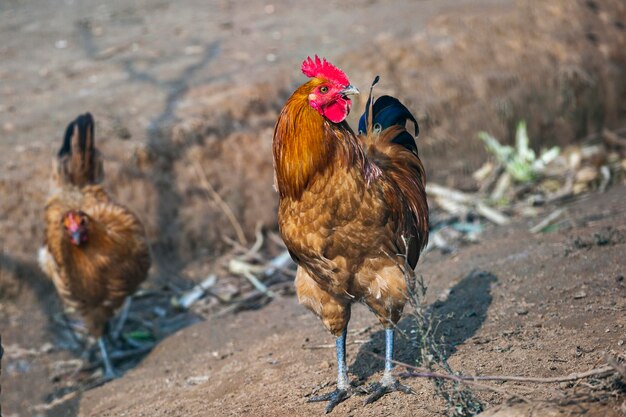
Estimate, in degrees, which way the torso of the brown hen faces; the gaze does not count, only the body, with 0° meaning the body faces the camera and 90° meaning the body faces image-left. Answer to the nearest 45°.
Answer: approximately 0°

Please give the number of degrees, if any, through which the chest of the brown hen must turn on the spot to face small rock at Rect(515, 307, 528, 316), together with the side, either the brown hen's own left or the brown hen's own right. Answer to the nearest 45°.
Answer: approximately 45° to the brown hen's own left

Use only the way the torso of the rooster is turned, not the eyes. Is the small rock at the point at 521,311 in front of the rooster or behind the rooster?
behind

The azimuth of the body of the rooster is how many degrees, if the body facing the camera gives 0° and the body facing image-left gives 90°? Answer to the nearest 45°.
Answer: approximately 45°

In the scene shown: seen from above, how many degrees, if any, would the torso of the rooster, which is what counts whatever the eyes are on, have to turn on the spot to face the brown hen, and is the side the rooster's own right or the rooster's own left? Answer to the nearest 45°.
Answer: approximately 90° to the rooster's own right
